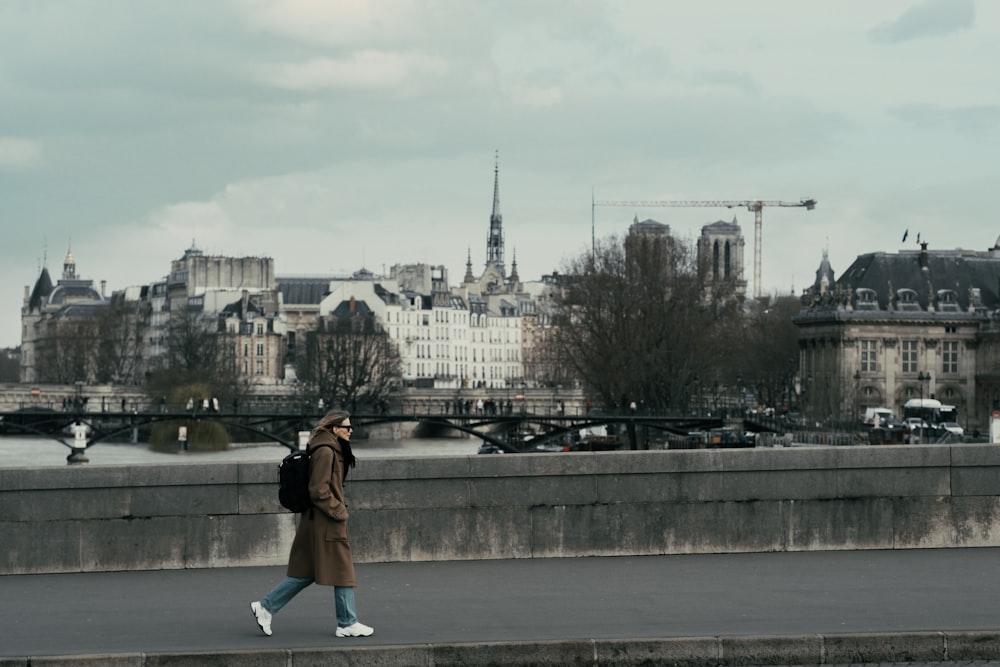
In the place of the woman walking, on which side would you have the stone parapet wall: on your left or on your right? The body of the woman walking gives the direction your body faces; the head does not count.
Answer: on your left

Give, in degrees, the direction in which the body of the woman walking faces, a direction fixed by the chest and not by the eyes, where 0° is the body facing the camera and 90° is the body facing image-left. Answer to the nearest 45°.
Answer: approximately 270°

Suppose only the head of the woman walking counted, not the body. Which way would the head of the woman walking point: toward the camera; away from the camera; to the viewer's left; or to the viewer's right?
to the viewer's right
